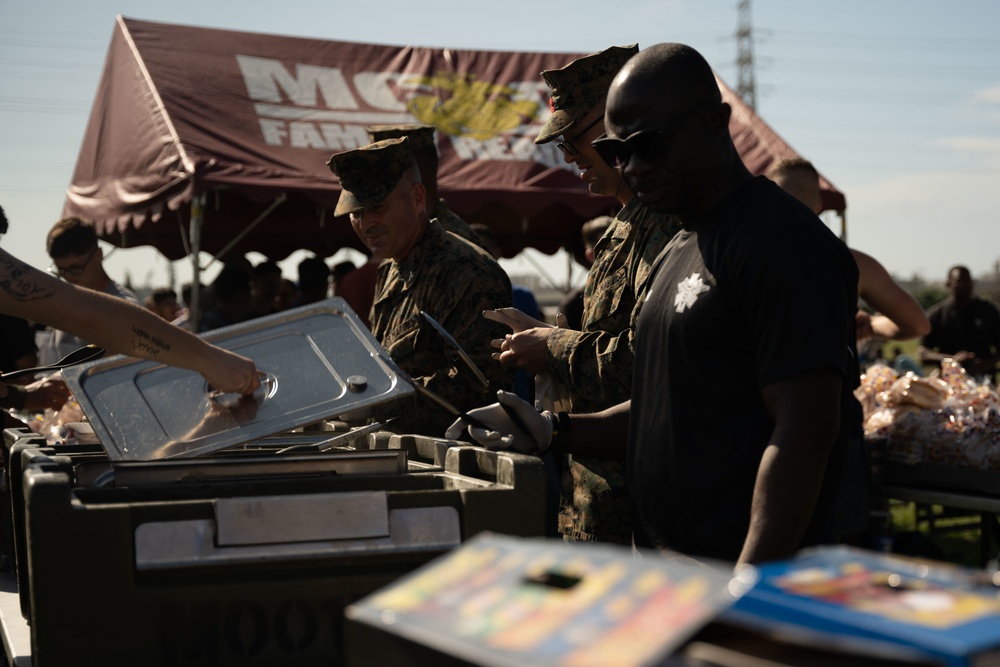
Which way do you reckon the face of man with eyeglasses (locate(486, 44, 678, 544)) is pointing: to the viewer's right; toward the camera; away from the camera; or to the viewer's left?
to the viewer's left

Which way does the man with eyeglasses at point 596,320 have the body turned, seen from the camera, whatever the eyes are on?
to the viewer's left

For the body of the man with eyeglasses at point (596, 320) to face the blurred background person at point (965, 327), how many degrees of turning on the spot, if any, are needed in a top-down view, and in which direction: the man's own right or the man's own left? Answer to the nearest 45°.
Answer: approximately 135° to the man's own right

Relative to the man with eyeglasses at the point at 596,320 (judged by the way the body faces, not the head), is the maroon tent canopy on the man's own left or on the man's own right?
on the man's own right

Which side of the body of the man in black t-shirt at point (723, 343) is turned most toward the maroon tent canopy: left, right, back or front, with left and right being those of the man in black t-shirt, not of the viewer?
right

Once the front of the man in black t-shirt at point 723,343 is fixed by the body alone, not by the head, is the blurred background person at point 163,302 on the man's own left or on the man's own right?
on the man's own right

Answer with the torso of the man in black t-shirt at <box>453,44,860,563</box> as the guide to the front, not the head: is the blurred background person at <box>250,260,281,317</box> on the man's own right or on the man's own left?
on the man's own right

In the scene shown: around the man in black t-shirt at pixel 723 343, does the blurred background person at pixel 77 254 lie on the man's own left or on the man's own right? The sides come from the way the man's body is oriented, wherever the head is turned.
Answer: on the man's own right
